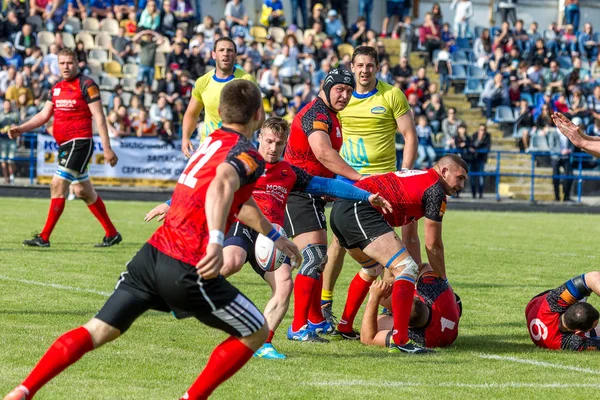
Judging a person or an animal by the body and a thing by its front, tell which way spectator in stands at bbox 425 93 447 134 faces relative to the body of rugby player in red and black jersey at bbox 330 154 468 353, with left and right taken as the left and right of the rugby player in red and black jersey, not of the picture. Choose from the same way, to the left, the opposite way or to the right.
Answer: to the right

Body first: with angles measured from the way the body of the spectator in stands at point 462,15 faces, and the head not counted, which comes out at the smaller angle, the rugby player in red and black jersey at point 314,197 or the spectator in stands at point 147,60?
the rugby player in red and black jersey

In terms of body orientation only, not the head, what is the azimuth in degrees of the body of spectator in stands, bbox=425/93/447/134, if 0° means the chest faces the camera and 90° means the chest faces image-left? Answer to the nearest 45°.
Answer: approximately 0°

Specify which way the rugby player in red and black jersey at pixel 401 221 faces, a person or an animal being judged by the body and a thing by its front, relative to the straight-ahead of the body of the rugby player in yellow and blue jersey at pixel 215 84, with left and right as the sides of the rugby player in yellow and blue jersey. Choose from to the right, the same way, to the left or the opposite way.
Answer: to the left

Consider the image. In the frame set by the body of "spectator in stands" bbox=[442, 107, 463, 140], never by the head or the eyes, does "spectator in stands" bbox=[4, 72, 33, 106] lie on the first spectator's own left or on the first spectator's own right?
on the first spectator's own right

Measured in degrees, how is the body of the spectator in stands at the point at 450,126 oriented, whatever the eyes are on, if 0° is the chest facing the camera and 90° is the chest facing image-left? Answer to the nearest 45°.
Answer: approximately 0°
